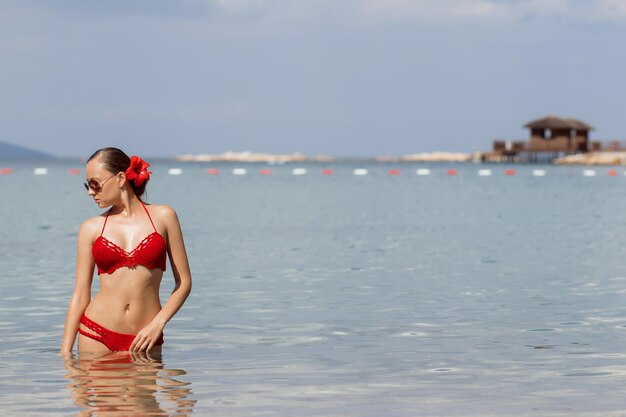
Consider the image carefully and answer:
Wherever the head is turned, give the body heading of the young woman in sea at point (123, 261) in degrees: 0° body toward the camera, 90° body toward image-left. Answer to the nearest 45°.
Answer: approximately 0°

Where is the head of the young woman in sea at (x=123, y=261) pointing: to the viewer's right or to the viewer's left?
to the viewer's left
